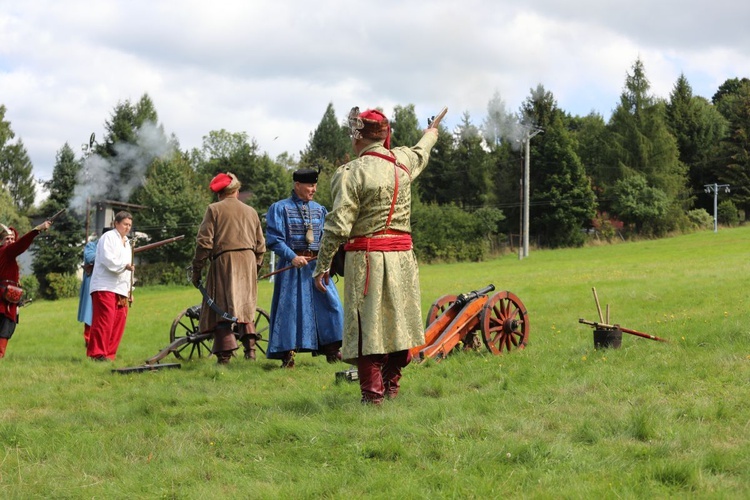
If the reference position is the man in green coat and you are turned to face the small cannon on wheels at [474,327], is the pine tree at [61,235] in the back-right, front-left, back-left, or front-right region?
front-left

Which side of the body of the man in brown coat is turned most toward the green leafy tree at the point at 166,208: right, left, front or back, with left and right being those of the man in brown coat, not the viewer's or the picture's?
front

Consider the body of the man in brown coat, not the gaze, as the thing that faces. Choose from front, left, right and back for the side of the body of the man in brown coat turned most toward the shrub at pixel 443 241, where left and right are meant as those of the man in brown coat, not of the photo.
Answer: front

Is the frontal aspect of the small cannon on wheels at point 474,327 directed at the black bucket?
no

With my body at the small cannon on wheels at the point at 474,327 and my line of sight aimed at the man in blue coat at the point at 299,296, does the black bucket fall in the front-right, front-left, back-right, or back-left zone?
back-left

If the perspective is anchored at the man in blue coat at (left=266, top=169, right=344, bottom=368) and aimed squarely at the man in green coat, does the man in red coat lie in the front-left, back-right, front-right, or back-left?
back-right

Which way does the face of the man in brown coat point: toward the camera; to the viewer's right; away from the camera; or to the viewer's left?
away from the camera

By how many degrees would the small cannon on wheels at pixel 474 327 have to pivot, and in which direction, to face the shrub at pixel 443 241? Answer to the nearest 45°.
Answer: approximately 45° to its left

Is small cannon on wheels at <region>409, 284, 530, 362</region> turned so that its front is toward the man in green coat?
no

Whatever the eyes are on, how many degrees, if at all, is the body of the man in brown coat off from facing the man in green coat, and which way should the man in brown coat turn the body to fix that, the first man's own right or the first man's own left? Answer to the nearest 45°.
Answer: approximately 180°

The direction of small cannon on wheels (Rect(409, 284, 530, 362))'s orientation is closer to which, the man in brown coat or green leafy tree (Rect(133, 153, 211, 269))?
the green leafy tree

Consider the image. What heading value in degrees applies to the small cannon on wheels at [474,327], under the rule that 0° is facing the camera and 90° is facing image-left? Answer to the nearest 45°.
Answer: approximately 225°

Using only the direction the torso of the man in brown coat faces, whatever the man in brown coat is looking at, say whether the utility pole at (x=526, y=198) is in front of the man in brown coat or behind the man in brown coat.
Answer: in front

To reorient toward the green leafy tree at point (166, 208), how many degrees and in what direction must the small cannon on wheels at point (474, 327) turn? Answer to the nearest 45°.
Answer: approximately 90° to its left

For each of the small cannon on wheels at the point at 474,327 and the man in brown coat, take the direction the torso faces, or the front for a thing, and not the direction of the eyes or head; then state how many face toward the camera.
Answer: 0

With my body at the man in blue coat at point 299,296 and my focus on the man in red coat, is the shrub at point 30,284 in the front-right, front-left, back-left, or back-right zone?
front-right

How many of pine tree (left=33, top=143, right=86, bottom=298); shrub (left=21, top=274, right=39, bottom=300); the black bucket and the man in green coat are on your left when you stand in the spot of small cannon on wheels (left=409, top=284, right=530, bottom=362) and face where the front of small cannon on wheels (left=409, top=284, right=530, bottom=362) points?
2

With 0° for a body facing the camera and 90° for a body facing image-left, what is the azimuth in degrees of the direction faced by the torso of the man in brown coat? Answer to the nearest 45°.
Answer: approximately 180°

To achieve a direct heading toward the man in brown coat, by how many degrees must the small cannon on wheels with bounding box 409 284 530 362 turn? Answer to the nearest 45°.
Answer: approximately 135° to its left
